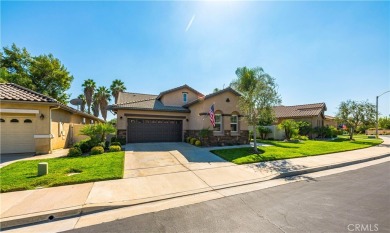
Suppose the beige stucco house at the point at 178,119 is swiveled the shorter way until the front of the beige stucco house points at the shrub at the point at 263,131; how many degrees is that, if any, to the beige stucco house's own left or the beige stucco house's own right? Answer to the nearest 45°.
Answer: approximately 135° to the beige stucco house's own left

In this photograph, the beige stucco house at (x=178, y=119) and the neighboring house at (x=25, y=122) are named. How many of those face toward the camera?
2

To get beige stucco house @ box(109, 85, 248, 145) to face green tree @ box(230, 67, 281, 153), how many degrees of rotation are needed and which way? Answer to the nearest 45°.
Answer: approximately 45° to its left

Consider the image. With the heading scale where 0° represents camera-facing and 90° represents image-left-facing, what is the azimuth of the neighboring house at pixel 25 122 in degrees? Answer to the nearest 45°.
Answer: approximately 0°

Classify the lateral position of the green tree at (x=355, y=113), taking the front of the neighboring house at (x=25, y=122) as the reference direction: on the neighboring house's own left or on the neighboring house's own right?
on the neighboring house's own left

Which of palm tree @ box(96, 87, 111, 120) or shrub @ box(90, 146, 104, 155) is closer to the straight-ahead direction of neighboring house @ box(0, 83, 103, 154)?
the shrub

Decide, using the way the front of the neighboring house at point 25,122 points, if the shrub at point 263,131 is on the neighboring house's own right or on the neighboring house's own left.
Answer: on the neighboring house's own left

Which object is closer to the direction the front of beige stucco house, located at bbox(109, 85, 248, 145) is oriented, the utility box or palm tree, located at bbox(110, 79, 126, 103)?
the utility box

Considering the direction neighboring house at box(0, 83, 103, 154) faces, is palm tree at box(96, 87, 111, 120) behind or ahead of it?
behind

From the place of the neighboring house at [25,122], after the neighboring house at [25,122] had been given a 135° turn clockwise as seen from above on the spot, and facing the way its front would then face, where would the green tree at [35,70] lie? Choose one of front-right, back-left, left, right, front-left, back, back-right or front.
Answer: front-right

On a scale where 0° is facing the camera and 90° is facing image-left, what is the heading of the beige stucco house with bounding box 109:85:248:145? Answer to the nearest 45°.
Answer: approximately 0°
